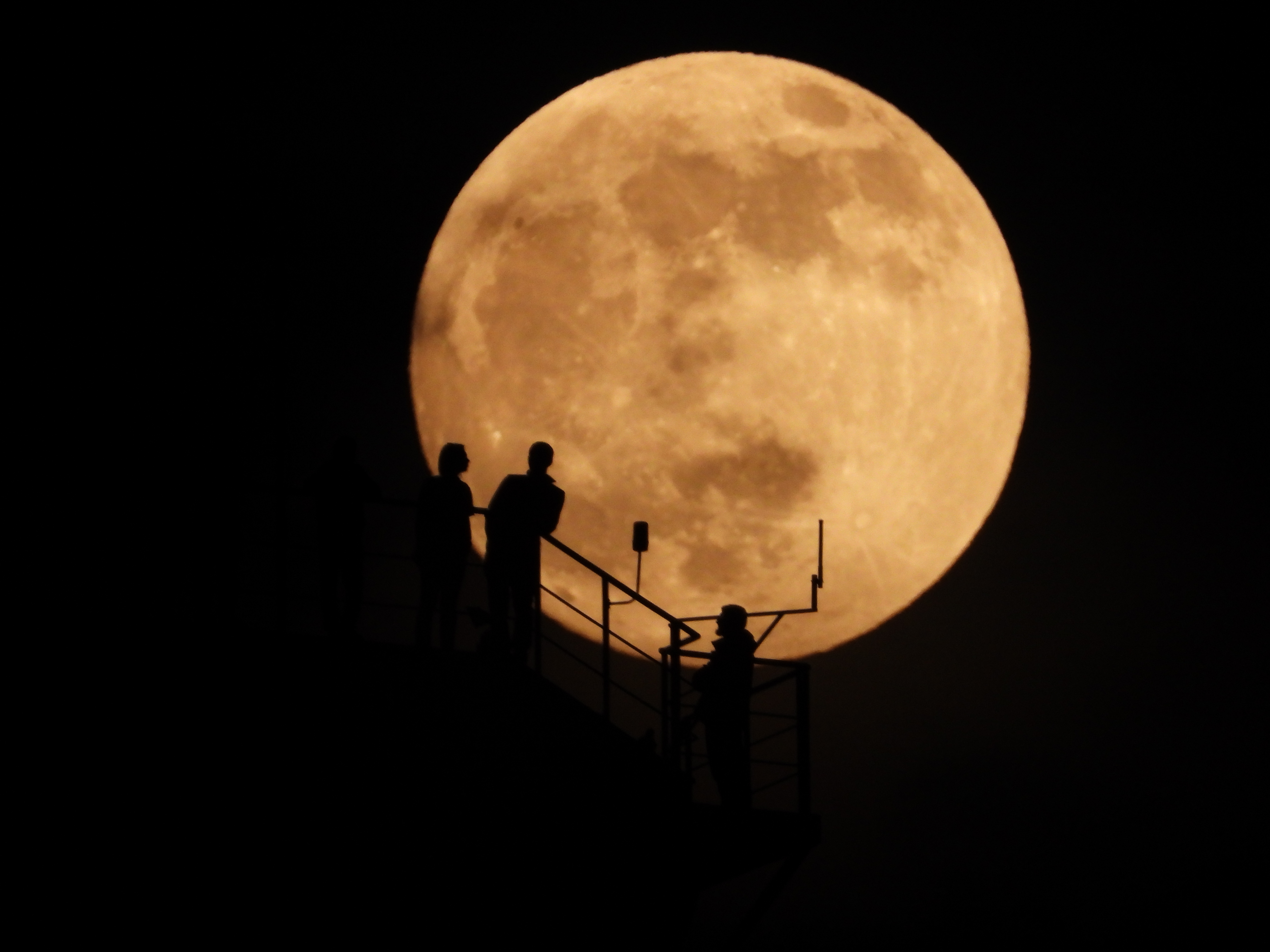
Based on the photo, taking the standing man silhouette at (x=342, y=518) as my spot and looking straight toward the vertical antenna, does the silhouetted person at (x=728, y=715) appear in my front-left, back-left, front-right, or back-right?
front-right

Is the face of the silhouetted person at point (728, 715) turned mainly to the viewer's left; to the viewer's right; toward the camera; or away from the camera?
to the viewer's left

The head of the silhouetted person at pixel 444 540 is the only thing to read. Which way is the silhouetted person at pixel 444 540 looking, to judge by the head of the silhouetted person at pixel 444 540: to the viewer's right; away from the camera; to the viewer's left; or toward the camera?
to the viewer's right

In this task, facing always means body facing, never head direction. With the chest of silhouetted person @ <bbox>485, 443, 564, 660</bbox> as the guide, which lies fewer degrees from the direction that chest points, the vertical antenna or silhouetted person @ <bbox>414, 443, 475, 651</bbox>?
the vertical antenna
